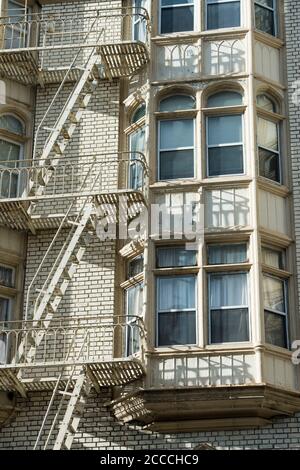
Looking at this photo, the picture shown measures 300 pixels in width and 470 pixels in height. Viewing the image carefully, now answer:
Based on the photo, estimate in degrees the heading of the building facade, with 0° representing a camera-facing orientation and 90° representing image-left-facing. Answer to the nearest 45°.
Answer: approximately 0°
